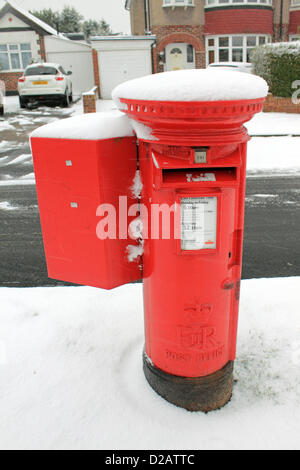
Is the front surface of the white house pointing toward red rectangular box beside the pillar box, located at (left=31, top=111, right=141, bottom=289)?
yes

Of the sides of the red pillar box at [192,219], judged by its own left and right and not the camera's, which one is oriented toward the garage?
back

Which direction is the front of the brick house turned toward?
toward the camera

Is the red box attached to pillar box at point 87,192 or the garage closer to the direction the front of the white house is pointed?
the red box attached to pillar box

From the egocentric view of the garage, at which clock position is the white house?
The white house is roughly at 4 o'clock from the garage.

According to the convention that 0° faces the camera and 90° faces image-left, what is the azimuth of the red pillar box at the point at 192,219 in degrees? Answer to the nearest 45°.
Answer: approximately 0°

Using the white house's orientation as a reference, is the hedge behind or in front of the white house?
in front

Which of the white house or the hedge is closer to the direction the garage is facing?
the hedge
